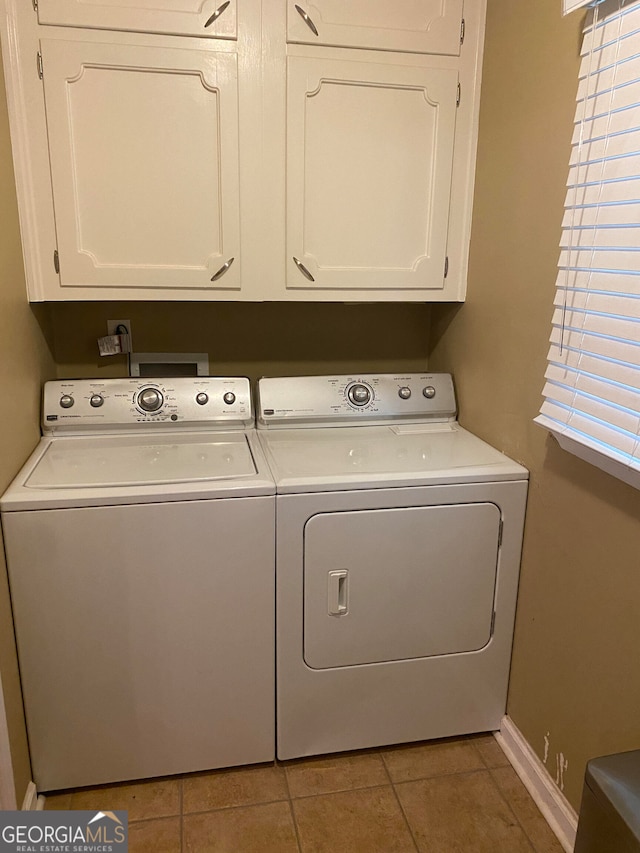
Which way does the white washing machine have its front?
toward the camera

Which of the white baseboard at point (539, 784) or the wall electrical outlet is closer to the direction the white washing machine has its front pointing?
the white baseboard

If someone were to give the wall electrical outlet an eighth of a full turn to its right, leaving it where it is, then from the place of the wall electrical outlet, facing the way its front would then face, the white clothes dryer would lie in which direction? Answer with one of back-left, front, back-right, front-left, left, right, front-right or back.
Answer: left

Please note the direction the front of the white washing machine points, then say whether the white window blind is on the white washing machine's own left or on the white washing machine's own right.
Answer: on the white washing machine's own left

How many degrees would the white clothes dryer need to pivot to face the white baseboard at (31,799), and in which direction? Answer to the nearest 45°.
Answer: approximately 45° to its right

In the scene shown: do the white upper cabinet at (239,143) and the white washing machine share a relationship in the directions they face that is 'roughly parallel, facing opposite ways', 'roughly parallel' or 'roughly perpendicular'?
roughly parallel

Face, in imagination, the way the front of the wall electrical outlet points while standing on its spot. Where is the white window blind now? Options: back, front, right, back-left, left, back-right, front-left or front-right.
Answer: front-left

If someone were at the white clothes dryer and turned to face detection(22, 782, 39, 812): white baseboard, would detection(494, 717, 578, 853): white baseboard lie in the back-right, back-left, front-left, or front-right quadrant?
back-left

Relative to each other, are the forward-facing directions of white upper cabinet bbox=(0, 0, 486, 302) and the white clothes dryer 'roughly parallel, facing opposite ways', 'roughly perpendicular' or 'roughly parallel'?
roughly parallel

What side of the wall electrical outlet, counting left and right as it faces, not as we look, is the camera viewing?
front

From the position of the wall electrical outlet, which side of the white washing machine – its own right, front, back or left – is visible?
back
